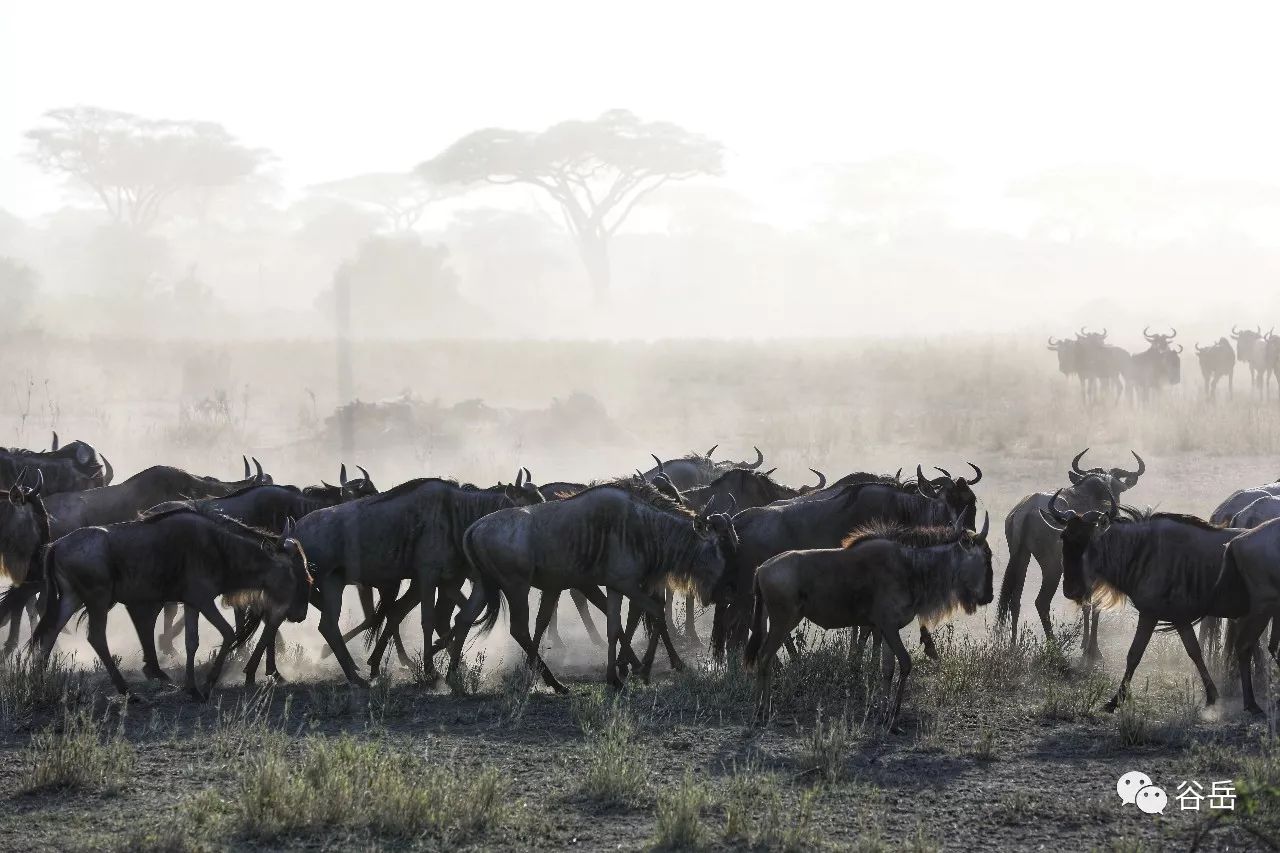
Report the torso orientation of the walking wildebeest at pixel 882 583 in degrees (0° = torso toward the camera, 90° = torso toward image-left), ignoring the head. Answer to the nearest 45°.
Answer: approximately 270°

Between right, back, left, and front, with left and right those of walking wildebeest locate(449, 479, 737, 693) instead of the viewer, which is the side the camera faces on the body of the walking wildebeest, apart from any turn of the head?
right

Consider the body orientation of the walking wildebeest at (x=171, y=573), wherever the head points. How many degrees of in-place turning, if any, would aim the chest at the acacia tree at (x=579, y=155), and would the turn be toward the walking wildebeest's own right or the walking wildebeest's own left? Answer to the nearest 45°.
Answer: approximately 90° to the walking wildebeest's own left

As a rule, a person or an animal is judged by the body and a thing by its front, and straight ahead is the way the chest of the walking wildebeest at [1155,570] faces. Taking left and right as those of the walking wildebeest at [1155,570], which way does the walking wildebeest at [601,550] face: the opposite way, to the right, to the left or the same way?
the opposite way

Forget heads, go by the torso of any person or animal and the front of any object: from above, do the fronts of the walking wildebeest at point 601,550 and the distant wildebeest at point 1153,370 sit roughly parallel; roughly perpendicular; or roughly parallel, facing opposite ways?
roughly perpendicular

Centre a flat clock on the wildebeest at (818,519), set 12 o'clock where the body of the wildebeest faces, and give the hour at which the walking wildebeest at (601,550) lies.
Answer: The walking wildebeest is roughly at 5 o'clock from the wildebeest.

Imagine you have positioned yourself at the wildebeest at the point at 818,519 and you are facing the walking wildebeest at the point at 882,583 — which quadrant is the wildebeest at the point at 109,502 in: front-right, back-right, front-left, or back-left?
back-right

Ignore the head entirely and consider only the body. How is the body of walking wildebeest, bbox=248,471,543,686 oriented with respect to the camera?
to the viewer's right

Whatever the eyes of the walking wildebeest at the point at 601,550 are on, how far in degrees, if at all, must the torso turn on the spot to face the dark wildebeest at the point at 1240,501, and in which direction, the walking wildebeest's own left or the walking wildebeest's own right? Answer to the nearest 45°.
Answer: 0° — it already faces it

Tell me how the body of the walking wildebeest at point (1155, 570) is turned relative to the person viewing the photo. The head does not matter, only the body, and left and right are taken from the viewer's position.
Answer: facing to the left of the viewer

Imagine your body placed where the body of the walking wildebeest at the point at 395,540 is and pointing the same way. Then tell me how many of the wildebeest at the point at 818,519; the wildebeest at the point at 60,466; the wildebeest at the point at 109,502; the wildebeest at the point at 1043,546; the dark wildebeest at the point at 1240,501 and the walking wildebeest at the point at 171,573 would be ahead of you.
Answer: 3

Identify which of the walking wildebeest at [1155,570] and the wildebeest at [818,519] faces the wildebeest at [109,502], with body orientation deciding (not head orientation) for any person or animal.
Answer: the walking wildebeest

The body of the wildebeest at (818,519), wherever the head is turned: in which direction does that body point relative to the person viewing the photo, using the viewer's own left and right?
facing to the right of the viewer
